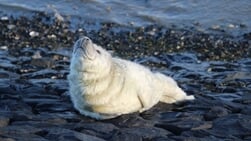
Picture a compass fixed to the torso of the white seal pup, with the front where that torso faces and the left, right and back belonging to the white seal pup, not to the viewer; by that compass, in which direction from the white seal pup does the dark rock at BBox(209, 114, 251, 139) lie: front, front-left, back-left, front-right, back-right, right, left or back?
back-left

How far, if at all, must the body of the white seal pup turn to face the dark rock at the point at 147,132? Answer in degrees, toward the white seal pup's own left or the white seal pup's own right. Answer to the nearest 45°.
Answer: approximately 90° to the white seal pup's own left

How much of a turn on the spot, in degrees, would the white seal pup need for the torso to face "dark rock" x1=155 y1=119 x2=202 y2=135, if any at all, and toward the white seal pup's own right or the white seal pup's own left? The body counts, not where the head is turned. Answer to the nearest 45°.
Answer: approximately 135° to the white seal pup's own left

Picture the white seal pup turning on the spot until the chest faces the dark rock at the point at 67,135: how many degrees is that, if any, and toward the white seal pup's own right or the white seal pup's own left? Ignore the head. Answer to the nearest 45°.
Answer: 0° — it already faces it

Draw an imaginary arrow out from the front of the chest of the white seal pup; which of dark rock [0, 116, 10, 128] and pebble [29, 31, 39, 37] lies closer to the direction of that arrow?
the dark rock

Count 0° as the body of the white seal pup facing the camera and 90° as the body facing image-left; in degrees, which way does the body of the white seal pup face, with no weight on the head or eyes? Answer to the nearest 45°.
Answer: approximately 45°

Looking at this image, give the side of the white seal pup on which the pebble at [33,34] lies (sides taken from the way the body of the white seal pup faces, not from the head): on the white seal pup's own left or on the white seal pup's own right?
on the white seal pup's own right

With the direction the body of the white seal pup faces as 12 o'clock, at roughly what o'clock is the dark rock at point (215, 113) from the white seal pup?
The dark rock is roughly at 7 o'clock from the white seal pup.
